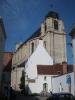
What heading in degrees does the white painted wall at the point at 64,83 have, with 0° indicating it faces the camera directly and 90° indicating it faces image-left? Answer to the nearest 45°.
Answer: approximately 45°
